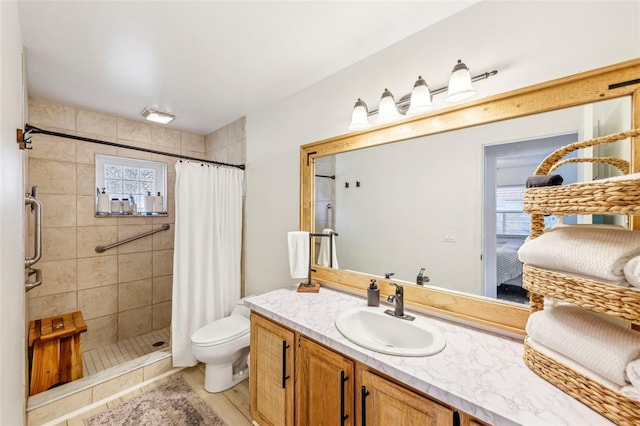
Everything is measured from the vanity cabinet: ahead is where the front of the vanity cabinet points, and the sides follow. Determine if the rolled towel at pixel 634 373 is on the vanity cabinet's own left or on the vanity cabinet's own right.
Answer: on the vanity cabinet's own left

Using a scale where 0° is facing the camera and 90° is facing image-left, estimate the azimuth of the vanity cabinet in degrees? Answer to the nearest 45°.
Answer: approximately 45°

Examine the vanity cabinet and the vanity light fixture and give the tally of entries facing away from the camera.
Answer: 0

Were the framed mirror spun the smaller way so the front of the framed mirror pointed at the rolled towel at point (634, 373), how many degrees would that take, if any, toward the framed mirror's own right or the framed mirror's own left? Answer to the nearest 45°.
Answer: approximately 90° to the framed mirror's own left

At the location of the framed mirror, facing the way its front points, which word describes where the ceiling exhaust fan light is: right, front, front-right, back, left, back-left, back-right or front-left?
front-right

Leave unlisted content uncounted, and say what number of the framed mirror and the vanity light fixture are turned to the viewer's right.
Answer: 0
